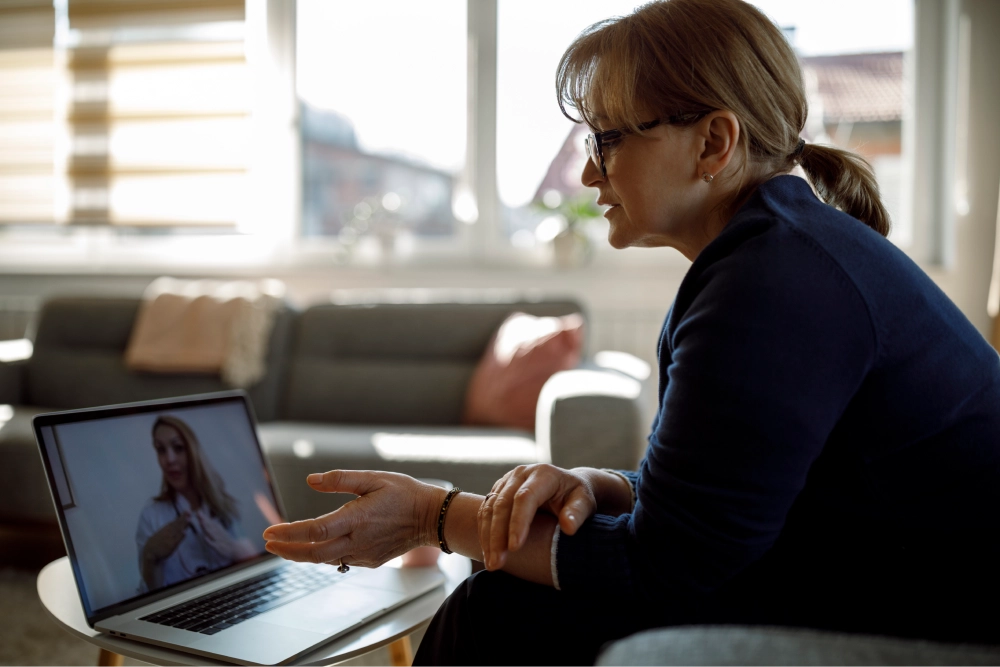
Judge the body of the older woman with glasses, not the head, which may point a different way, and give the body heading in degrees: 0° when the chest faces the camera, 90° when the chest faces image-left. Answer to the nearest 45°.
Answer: approximately 90°

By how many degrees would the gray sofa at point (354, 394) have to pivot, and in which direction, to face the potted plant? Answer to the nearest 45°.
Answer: approximately 135° to its left

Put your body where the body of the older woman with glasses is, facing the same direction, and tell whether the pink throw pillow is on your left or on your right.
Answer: on your right

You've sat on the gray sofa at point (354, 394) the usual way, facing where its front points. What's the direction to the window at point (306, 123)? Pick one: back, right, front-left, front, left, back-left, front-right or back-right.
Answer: back

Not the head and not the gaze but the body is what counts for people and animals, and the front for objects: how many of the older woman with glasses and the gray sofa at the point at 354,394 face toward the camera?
1

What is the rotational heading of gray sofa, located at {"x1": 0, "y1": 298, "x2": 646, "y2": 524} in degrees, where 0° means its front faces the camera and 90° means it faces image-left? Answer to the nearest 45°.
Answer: approximately 0°

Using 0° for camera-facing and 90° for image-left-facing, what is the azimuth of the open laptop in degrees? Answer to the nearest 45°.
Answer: approximately 315°

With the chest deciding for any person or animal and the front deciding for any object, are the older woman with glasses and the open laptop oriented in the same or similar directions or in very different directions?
very different directions

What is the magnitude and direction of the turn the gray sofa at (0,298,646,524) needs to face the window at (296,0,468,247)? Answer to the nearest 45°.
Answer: approximately 180°

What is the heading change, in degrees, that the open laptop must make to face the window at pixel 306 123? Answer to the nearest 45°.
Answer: approximately 135° to its left

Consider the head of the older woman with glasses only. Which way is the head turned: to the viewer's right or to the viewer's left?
to the viewer's left
